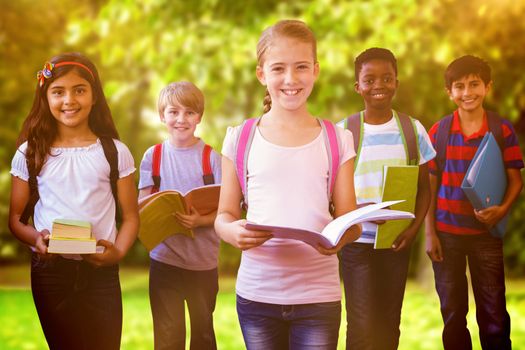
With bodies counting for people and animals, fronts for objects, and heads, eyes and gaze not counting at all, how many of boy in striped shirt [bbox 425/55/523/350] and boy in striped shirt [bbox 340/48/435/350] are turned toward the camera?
2

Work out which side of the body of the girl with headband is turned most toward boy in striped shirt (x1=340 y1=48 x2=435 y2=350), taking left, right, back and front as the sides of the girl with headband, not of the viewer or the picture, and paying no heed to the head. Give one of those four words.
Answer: left

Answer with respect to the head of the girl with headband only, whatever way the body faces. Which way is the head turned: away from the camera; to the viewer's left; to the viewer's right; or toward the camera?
toward the camera

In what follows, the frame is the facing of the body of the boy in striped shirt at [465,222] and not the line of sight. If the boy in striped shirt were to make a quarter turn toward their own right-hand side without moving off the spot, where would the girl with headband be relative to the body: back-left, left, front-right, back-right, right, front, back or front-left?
front-left

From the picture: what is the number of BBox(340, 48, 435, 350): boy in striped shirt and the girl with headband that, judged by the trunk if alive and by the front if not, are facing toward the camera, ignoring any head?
2

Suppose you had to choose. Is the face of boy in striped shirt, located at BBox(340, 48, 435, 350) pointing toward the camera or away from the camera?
toward the camera

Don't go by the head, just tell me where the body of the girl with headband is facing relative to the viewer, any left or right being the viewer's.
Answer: facing the viewer

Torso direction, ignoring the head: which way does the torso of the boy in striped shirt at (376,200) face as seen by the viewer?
toward the camera

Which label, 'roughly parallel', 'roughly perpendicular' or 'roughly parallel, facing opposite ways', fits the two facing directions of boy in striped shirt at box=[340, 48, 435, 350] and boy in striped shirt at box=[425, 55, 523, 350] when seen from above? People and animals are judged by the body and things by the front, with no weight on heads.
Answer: roughly parallel

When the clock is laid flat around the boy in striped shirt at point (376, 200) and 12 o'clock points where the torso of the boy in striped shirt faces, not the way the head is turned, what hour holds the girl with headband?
The girl with headband is roughly at 2 o'clock from the boy in striped shirt.

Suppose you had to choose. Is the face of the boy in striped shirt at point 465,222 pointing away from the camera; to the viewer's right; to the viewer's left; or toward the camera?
toward the camera

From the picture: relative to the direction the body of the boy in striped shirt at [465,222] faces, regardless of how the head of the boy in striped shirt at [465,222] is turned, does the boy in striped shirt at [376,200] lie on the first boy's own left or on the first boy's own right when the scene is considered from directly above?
on the first boy's own right
